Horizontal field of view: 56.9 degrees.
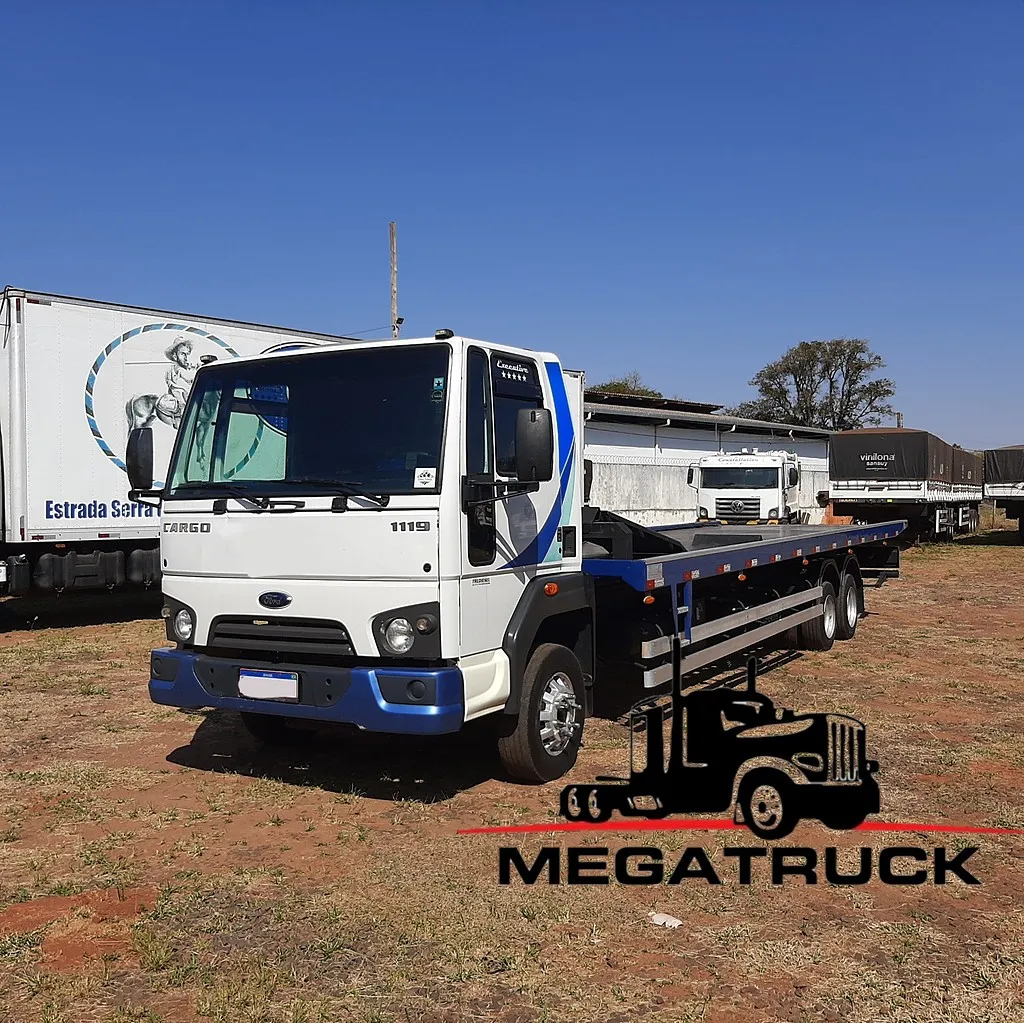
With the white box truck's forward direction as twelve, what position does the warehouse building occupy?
The warehouse building is roughly at 6 o'clock from the white box truck.

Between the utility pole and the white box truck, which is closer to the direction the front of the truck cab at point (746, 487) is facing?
the white box truck

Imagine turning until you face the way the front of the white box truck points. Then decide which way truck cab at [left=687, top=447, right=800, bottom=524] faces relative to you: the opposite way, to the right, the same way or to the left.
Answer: the same way

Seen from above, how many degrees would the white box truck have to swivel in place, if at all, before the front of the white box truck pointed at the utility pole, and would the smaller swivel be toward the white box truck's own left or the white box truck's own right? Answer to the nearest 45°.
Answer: approximately 180°

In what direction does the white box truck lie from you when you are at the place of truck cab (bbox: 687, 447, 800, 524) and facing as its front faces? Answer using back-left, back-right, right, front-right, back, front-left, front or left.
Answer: front-right

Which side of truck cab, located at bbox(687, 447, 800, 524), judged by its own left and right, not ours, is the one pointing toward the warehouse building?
back

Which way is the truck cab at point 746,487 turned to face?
toward the camera

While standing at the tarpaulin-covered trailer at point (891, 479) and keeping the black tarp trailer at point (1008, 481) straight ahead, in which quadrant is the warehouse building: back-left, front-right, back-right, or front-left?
back-left

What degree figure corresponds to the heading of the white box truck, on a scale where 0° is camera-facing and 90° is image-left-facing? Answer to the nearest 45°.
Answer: approximately 45°

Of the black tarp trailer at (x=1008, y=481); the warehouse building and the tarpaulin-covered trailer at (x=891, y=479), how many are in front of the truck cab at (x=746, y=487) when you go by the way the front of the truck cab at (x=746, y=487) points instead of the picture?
0
